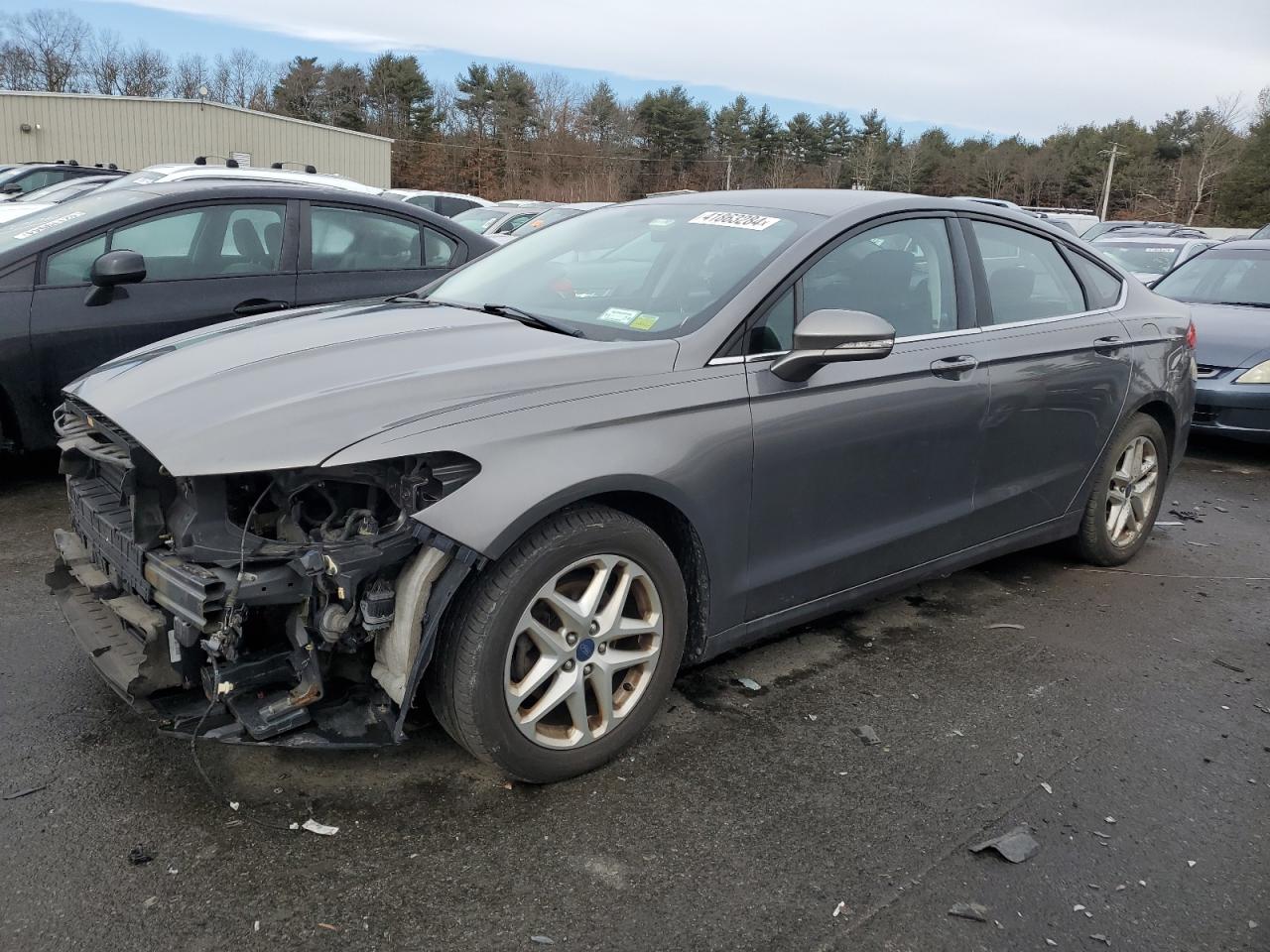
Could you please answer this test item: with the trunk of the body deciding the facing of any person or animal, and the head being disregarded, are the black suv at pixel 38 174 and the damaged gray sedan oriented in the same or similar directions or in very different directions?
same or similar directions

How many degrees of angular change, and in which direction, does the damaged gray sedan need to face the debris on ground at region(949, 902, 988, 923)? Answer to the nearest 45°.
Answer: approximately 90° to its left

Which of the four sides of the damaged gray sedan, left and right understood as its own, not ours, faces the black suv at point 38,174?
right

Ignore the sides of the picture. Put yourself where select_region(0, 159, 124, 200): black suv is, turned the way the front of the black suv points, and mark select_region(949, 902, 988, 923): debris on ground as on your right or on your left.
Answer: on your left

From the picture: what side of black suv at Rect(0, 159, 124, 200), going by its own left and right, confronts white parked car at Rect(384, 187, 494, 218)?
back

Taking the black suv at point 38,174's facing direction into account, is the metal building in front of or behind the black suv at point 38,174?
behind

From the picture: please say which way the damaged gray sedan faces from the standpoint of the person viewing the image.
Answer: facing the viewer and to the left of the viewer

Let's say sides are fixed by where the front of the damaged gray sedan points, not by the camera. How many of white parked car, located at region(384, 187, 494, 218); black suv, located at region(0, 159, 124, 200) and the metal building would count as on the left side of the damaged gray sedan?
0

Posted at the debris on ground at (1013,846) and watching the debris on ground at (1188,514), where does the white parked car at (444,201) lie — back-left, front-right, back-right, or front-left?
front-left

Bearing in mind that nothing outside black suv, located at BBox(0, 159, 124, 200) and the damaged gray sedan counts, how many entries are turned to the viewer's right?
0

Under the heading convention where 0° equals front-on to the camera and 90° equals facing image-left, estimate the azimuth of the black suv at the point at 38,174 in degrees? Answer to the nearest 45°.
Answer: approximately 45°

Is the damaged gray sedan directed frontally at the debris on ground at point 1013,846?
no
